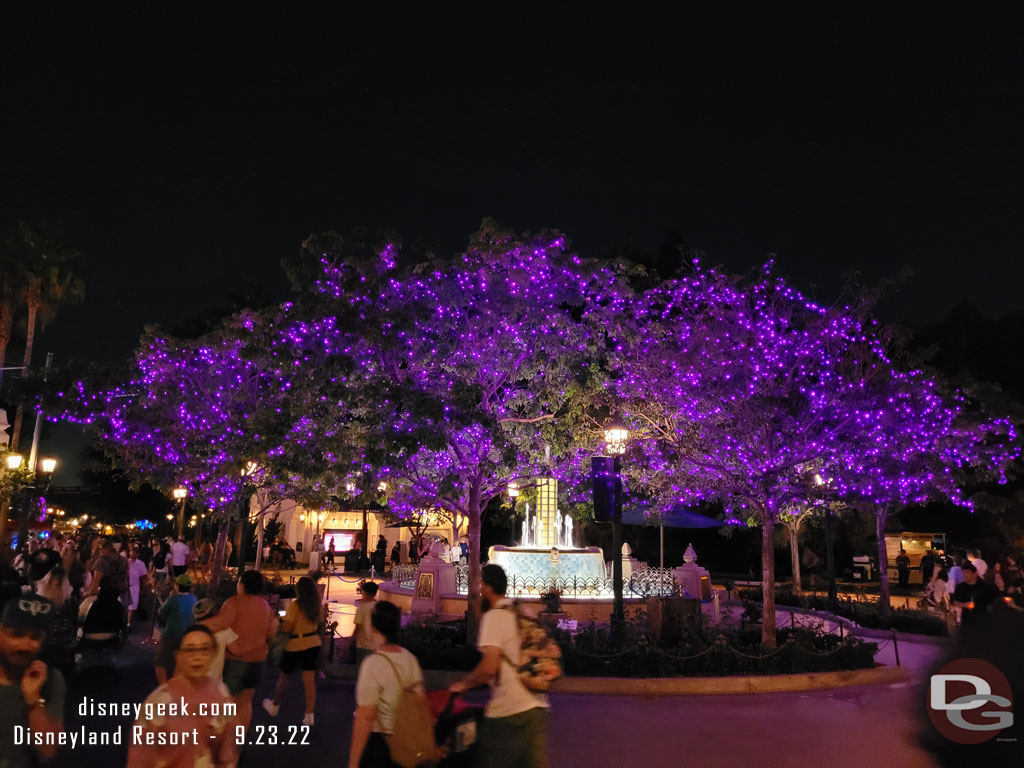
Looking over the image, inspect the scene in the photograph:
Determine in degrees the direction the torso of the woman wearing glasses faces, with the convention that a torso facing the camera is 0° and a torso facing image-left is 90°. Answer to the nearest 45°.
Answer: approximately 0°

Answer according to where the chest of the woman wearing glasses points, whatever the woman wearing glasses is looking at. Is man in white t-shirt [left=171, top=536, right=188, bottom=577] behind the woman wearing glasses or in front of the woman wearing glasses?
behind

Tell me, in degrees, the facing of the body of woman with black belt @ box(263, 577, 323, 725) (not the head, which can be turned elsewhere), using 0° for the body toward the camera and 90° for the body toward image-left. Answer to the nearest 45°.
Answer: approximately 135°

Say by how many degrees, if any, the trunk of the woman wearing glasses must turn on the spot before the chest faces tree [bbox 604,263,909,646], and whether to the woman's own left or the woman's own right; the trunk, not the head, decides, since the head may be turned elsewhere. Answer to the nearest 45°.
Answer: approximately 135° to the woman's own left

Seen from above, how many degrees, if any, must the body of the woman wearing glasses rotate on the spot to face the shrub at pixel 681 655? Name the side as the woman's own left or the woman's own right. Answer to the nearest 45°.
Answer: approximately 135° to the woman's own left
